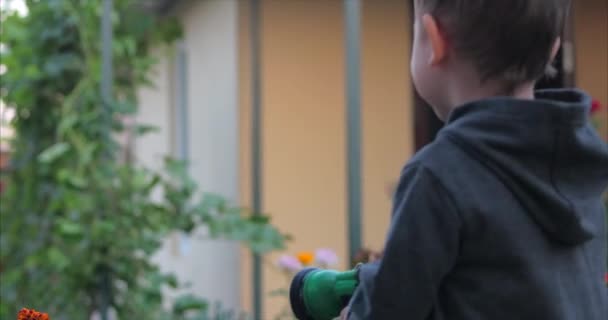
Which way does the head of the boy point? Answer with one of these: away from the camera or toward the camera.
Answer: away from the camera

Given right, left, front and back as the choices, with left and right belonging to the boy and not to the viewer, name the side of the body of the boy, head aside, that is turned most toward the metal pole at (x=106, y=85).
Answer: front

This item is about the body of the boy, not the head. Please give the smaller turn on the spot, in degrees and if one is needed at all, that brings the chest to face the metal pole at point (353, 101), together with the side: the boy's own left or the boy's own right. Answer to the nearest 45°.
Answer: approximately 45° to the boy's own right

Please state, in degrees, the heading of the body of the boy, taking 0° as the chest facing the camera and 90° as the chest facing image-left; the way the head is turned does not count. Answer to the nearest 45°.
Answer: approximately 135°

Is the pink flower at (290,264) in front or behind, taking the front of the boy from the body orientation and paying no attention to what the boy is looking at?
in front

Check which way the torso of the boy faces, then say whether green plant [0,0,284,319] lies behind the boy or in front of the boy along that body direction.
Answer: in front
